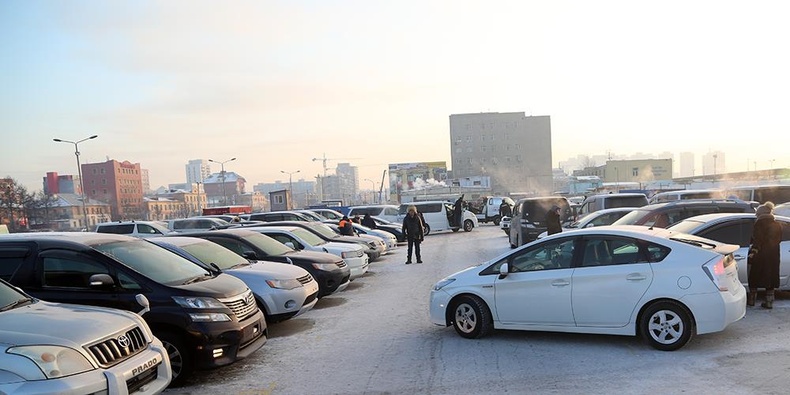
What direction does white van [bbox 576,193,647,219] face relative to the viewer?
to the viewer's left

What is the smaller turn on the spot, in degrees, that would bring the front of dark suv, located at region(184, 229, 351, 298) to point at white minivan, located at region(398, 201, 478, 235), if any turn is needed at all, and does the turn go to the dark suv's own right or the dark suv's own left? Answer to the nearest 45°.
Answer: approximately 90° to the dark suv's own left

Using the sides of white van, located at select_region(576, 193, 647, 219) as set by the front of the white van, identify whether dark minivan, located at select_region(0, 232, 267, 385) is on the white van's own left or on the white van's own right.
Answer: on the white van's own left

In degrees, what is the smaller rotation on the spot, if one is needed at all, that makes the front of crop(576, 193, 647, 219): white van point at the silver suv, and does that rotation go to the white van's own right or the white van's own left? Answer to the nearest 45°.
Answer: approximately 90° to the white van's own left

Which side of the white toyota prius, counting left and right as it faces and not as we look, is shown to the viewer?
left

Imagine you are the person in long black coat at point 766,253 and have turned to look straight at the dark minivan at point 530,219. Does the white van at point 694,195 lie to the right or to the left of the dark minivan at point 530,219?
right
